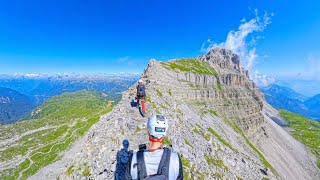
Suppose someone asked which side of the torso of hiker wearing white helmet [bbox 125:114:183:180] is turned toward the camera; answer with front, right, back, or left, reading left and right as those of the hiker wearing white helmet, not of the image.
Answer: back
